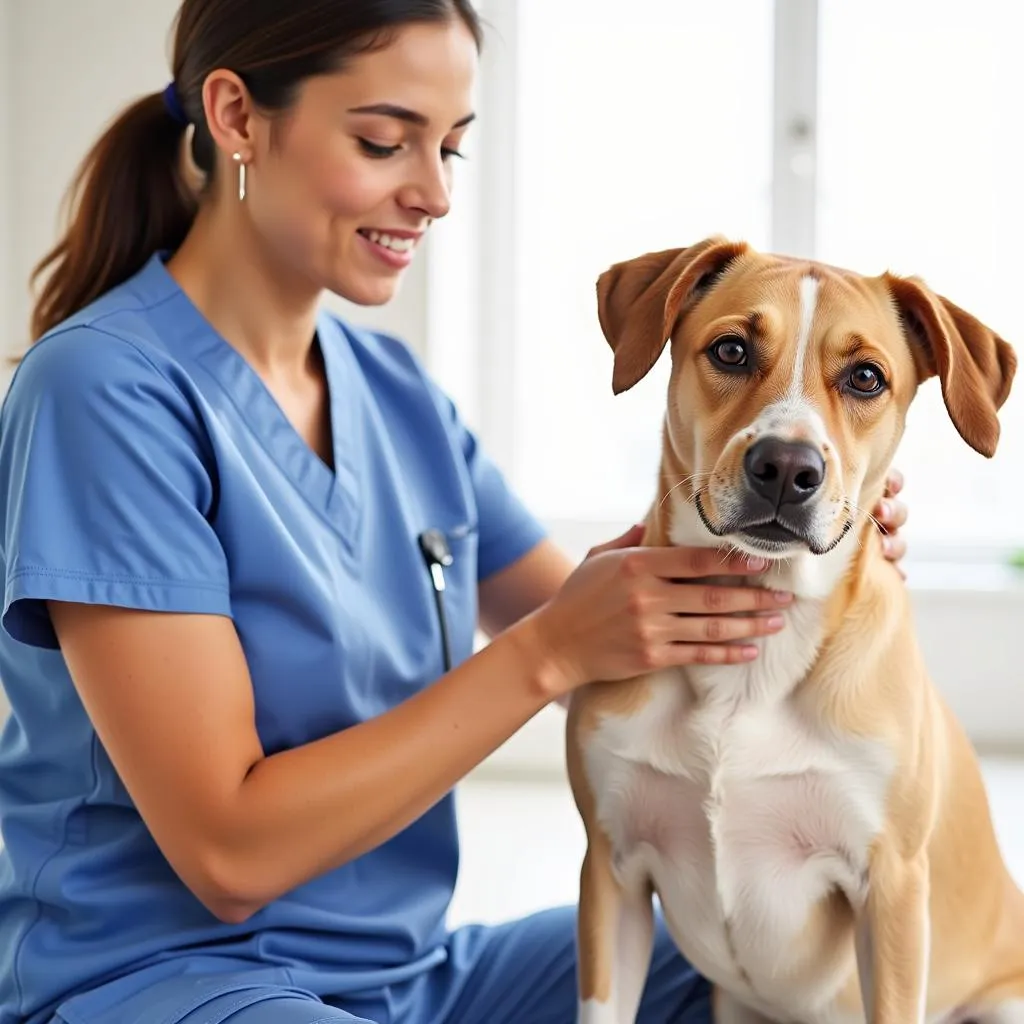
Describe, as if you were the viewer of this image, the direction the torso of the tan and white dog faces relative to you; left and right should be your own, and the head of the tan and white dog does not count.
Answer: facing the viewer

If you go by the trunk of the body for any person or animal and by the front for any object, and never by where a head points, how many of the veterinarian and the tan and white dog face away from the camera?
0

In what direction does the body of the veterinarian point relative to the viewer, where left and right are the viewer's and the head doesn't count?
facing the viewer and to the right of the viewer
